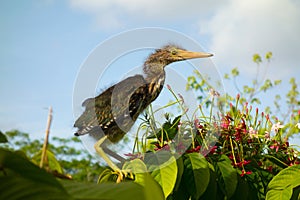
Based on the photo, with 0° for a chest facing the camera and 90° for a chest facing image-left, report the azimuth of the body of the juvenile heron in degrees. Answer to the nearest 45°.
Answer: approximately 270°
